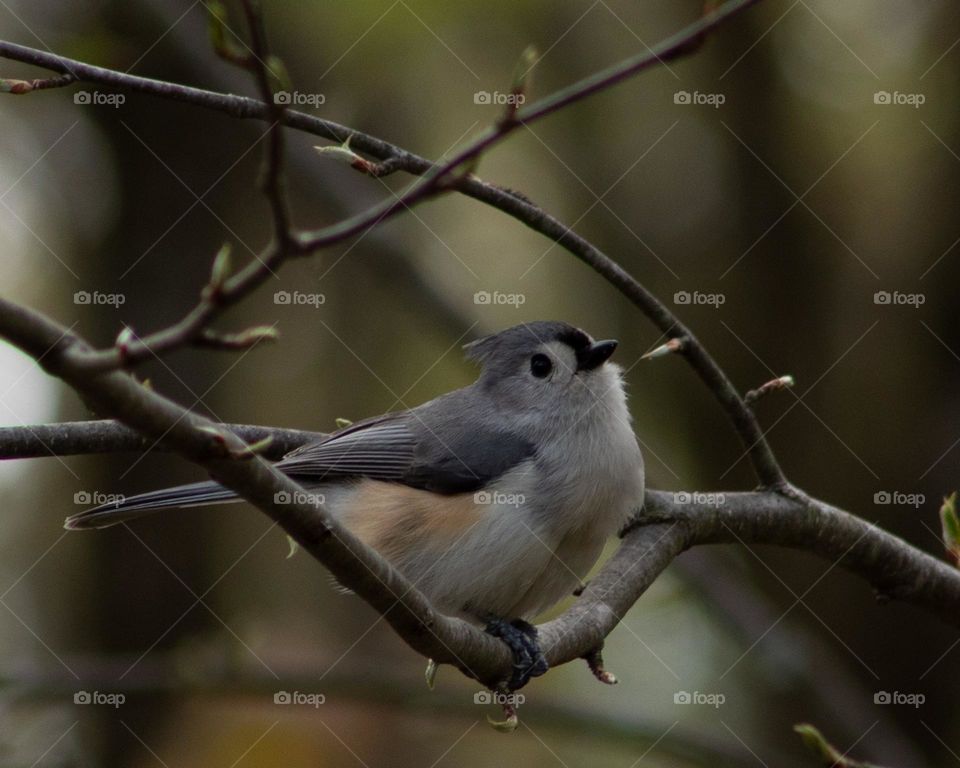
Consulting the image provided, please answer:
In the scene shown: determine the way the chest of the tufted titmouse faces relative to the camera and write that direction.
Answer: to the viewer's right
